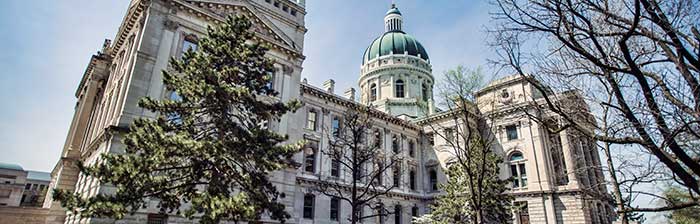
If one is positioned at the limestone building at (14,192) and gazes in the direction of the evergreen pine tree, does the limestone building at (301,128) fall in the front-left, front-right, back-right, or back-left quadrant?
front-left

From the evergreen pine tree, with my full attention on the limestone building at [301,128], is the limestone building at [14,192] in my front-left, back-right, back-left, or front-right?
front-left
